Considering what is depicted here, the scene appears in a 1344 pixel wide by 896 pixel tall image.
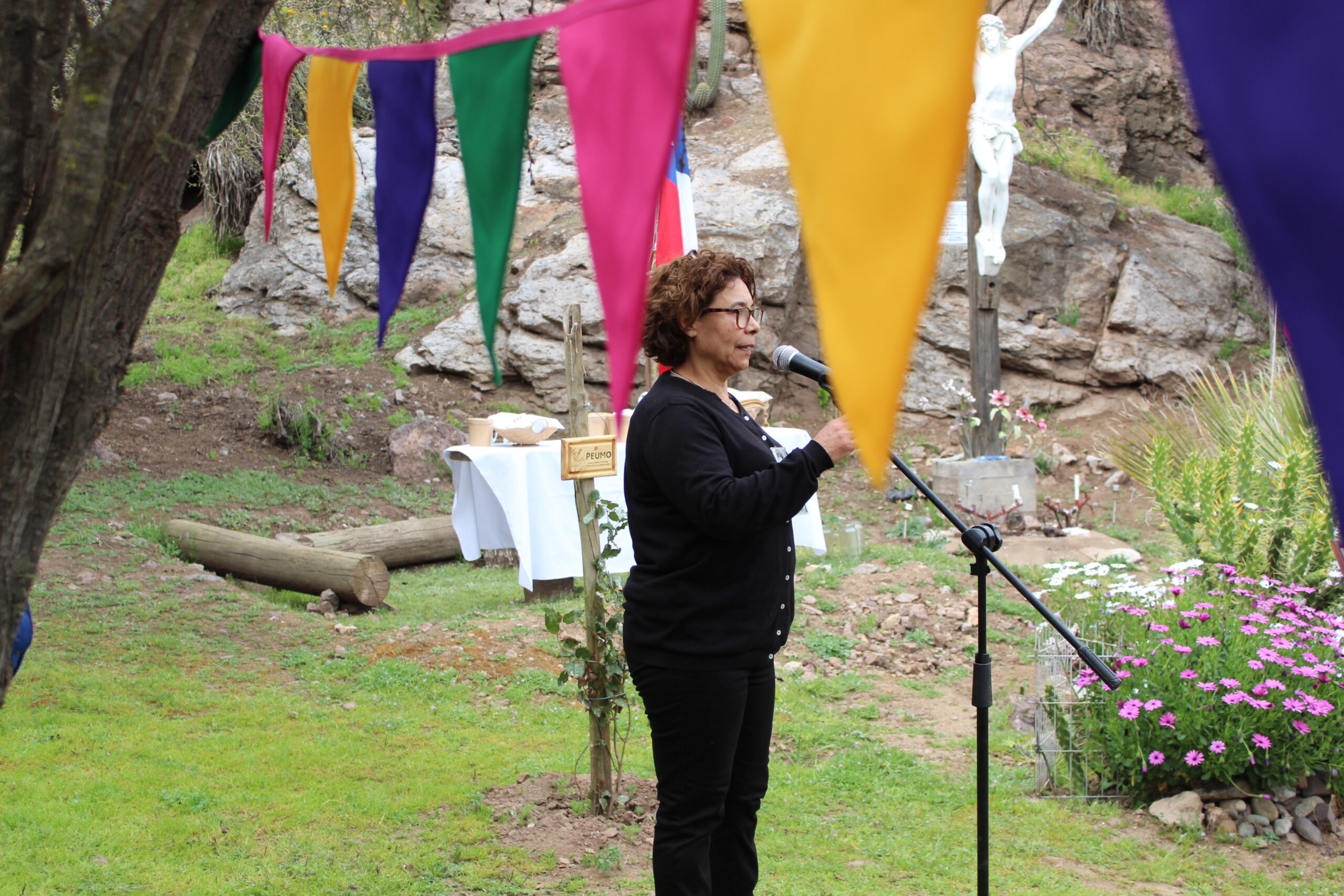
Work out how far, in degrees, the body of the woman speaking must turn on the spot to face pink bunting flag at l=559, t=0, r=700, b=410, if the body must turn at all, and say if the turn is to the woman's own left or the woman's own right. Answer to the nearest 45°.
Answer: approximately 90° to the woman's own right

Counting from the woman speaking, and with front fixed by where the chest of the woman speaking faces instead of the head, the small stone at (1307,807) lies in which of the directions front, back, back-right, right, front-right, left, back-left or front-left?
front-left

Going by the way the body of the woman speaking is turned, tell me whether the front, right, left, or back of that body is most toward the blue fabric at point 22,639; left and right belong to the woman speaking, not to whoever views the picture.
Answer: back

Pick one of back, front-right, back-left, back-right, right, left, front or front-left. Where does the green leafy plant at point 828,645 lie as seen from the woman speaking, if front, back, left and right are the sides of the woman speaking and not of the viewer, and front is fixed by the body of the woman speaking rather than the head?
left

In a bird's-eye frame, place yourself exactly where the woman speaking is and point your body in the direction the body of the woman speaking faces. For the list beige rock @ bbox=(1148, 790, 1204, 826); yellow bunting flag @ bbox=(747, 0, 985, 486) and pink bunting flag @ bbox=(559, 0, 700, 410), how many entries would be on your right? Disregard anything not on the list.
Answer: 2

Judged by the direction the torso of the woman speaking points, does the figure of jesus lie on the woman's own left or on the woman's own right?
on the woman's own left

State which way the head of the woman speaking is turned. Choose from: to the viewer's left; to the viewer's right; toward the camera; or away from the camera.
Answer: to the viewer's right

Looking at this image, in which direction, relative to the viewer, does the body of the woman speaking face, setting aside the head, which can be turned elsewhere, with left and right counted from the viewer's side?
facing to the right of the viewer

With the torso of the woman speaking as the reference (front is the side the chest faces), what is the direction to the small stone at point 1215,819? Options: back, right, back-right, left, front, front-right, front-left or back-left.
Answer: front-left
